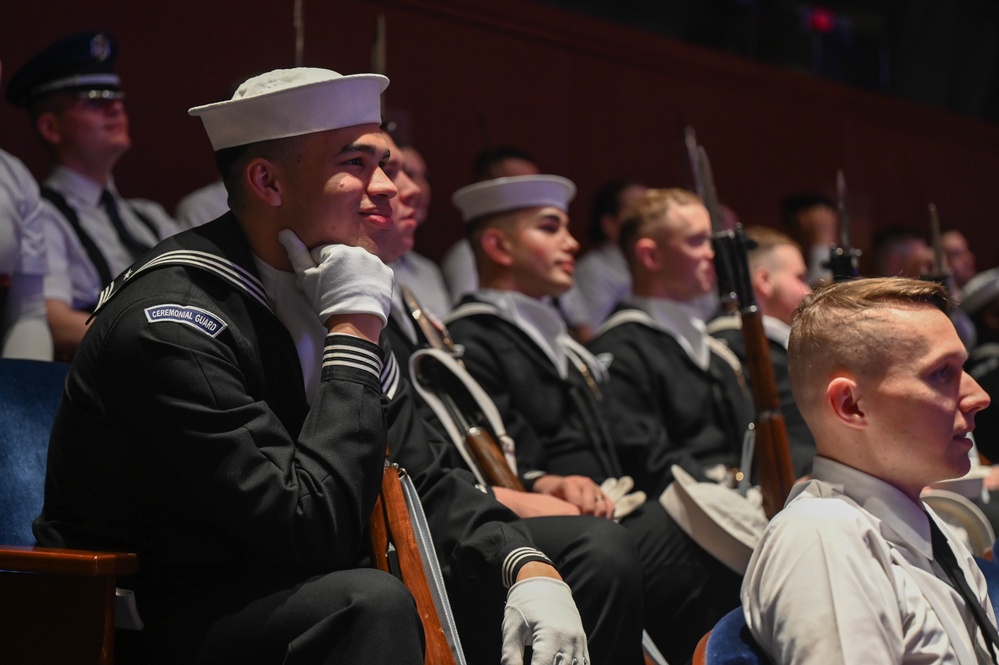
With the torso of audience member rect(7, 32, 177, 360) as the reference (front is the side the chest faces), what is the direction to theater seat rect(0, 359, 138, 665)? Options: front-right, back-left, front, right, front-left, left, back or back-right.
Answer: front-right

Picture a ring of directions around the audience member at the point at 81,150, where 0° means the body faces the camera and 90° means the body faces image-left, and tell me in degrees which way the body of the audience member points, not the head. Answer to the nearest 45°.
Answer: approximately 315°

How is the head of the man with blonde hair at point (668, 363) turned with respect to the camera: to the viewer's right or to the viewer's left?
to the viewer's right

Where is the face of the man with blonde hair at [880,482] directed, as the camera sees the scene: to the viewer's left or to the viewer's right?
to the viewer's right

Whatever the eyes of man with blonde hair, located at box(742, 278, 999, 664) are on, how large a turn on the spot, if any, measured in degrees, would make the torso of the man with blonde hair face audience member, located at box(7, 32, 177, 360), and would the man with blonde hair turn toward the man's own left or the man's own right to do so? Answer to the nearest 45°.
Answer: approximately 135° to the man's own left

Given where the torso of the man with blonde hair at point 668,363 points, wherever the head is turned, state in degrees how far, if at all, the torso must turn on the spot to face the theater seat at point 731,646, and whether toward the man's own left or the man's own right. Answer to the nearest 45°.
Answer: approximately 45° to the man's own right

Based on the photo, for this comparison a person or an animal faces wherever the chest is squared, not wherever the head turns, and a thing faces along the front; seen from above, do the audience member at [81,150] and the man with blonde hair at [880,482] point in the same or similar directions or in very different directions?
same or similar directions

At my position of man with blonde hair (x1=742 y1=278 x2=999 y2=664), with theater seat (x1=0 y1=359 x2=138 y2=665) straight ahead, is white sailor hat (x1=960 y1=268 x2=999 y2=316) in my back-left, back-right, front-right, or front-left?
back-right

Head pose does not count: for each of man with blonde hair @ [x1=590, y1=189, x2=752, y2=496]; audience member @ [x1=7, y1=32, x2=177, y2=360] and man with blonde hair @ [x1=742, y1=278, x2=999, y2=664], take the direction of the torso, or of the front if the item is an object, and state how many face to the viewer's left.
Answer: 0

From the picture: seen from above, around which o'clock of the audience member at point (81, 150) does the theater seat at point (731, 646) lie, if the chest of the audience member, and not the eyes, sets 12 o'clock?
The theater seat is roughly at 1 o'clock from the audience member.

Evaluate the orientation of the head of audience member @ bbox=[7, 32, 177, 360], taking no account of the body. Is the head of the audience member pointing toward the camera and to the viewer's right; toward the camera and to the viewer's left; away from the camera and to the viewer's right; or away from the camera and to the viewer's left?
toward the camera and to the viewer's right

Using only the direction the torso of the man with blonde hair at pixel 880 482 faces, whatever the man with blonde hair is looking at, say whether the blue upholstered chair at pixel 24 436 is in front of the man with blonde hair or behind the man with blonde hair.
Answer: behind

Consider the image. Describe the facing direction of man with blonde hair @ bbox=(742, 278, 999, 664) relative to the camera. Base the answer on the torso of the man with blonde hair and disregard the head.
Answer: to the viewer's right

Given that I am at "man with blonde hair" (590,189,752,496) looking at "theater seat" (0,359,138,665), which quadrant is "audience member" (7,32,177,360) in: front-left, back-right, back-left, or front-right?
front-right

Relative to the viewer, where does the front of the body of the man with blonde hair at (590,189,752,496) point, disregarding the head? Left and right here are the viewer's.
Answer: facing the viewer and to the right of the viewer
